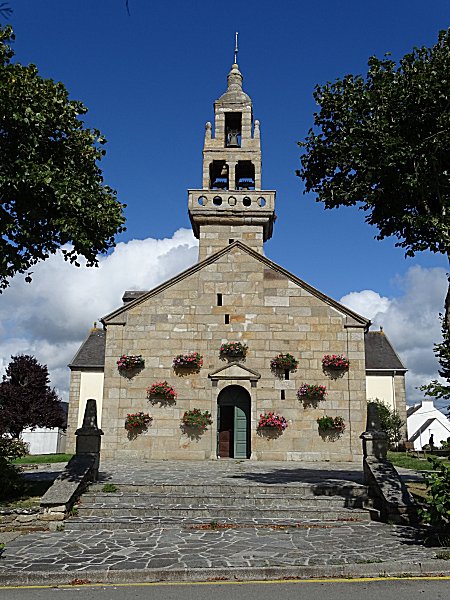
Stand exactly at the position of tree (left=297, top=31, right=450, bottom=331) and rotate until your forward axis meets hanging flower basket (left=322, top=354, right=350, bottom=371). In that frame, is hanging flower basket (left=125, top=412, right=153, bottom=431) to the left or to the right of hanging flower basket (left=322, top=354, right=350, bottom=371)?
left

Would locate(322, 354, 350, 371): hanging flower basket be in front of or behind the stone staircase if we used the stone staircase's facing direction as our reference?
behind

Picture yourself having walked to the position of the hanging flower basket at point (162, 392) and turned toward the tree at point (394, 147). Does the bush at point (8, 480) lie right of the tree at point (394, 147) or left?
right

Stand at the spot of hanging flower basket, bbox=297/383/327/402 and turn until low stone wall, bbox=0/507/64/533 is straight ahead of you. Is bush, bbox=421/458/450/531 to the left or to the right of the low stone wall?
left

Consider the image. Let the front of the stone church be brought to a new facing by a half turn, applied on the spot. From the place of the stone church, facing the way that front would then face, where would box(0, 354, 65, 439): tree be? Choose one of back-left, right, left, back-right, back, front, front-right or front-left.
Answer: front-left

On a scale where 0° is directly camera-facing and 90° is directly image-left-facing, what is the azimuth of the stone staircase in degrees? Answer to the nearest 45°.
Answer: approximately 0°

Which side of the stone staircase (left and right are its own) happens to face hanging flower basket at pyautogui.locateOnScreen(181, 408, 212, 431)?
back

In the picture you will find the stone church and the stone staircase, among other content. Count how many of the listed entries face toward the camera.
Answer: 2

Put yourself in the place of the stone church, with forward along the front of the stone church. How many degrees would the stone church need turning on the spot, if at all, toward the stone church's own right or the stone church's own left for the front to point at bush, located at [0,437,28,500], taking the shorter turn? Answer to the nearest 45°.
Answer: approximately 45° to the stone church's own right

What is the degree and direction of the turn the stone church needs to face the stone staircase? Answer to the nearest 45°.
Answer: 0° — it already faces it
